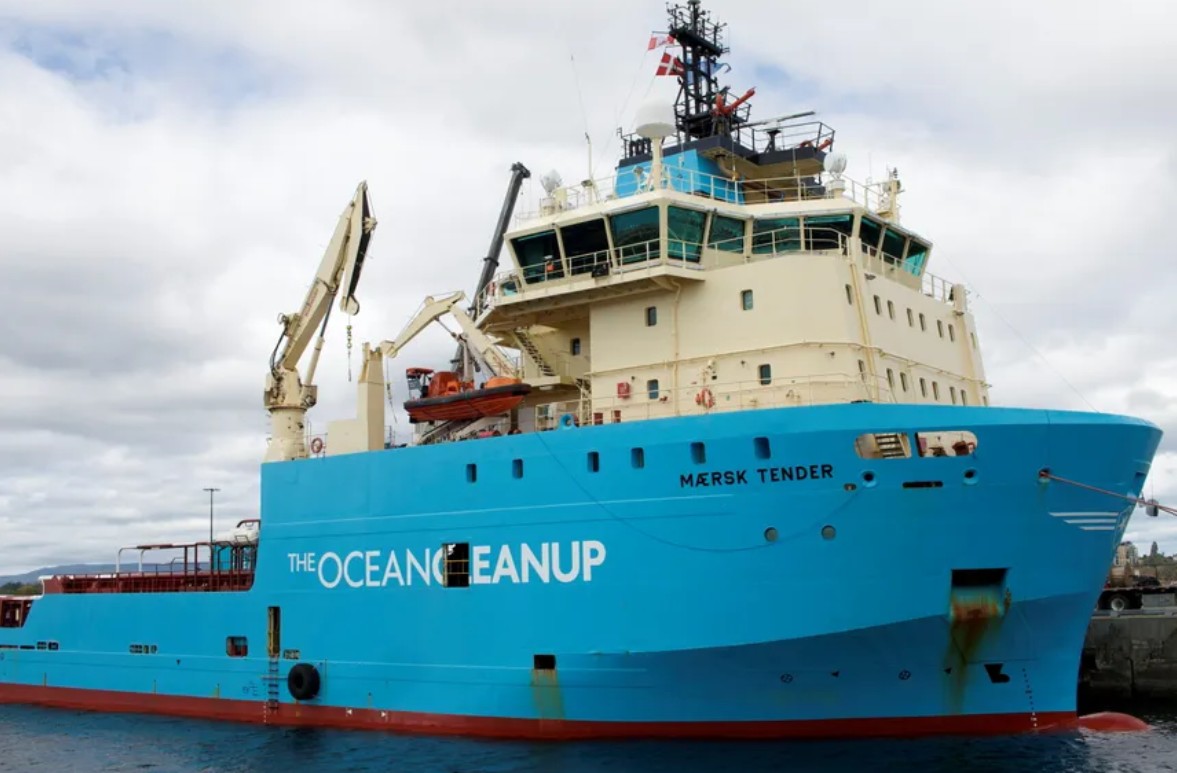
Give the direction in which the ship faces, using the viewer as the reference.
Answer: facing the viewer and to the right of the viewer
